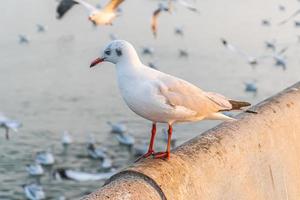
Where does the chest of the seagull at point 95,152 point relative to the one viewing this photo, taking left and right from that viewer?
facing to the left of the viewer

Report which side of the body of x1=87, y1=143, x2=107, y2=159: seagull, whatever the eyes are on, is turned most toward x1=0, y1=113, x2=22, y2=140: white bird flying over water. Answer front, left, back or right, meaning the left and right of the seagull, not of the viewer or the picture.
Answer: front

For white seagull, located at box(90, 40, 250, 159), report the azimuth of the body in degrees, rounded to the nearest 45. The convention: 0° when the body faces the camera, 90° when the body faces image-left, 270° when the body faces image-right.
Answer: approximately 90°

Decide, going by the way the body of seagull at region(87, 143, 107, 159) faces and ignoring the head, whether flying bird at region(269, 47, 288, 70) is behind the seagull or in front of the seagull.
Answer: behind
